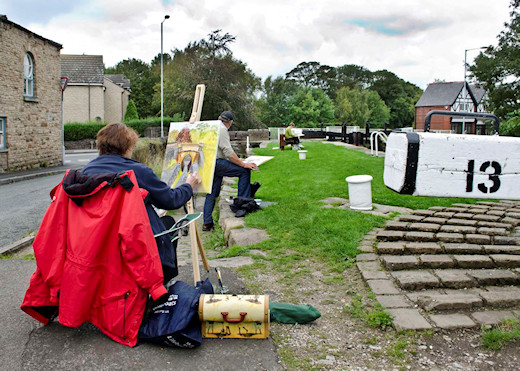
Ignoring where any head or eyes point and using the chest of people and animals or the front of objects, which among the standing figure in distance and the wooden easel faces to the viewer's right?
the standing figure in distance

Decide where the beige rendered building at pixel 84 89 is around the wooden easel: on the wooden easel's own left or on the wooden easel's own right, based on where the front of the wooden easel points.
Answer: on the wooden easel's own right

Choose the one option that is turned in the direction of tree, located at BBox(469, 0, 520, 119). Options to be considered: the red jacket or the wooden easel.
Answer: the red jacket

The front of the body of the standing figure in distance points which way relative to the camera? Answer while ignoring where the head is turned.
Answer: to the viewer's right

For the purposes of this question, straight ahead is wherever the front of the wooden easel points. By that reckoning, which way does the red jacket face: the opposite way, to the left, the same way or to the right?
the opposite way

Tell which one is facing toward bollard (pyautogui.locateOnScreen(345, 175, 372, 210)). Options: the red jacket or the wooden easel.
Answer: the red jacket

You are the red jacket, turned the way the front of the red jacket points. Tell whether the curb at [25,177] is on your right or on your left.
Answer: on your left

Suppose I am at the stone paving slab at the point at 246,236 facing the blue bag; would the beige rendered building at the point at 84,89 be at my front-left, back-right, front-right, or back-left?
back-right

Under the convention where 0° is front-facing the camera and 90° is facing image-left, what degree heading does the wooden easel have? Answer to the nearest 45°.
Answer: approximately 45°

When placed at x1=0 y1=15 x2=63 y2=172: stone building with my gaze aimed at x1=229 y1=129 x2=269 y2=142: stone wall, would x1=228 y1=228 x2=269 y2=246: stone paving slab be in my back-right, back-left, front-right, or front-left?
back-right

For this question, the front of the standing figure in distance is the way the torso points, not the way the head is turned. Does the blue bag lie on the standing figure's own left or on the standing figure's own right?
on the standing figure's own right

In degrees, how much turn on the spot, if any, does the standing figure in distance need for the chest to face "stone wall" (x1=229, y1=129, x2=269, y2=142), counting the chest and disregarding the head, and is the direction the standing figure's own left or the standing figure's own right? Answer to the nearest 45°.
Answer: approximately 90° to the standing figure's own left
